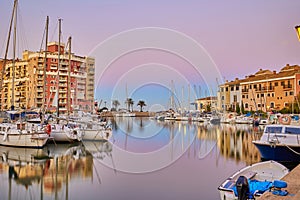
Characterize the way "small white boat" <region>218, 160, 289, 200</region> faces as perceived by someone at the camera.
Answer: facing away from the viewer and to the right of the viewer

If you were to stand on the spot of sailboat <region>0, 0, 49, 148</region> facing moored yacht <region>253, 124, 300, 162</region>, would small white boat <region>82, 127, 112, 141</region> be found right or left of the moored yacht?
left

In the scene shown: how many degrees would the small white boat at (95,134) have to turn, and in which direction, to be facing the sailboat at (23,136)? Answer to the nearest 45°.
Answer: approximately 135° to its right

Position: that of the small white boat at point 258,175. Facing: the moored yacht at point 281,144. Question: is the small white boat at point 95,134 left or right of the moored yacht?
left

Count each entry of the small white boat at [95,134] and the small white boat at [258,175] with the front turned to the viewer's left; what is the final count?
0

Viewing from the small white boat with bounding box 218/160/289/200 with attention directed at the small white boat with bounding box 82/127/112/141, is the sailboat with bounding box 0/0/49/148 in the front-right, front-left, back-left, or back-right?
front-left

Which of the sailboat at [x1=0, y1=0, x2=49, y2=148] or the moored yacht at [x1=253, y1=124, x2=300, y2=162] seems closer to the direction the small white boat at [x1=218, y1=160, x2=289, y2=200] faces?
the moored yacht

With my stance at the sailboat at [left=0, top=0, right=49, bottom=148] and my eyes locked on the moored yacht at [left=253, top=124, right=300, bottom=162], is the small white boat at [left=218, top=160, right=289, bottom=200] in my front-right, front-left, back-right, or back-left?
front-right

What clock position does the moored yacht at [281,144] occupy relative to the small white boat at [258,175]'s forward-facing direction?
The moored yacht is roughly at 11 o'clock from the small white boat.

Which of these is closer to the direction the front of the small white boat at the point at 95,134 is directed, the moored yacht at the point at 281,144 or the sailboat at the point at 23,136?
the moored yacht

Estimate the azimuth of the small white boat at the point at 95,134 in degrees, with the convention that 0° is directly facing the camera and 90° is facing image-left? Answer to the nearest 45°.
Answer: approximately 270°

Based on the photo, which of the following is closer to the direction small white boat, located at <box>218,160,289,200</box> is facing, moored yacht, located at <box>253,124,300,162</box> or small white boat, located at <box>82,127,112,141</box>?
the moored yacht

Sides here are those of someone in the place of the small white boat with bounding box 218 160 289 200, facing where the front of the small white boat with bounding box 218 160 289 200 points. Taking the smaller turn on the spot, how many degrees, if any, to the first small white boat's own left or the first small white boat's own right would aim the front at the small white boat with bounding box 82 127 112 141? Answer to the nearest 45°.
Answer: approximately 90° to the first small white boat's own left
